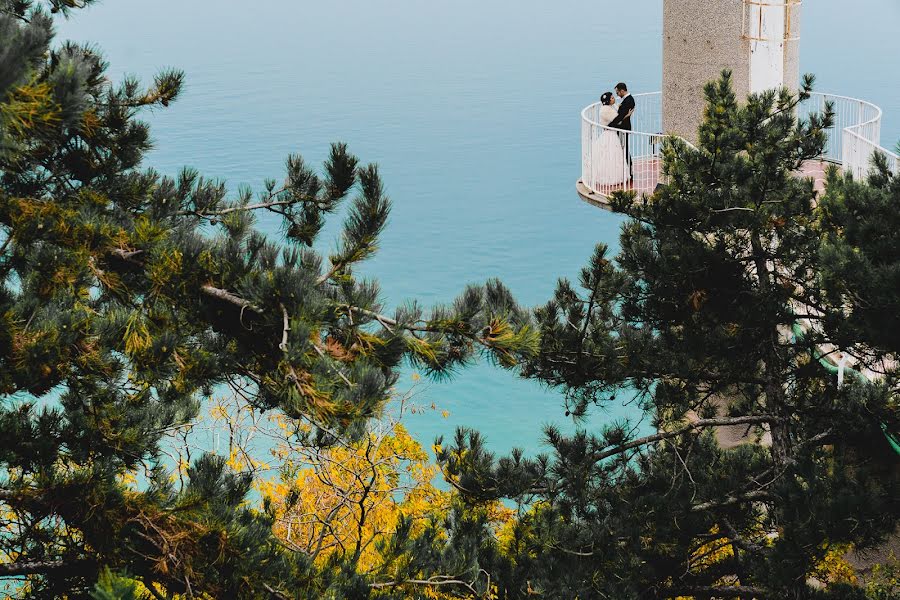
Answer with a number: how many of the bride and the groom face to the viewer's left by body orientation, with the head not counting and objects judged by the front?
1

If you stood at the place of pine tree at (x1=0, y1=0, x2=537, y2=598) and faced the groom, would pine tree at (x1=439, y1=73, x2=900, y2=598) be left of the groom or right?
right

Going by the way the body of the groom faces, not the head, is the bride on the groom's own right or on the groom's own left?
on the groom's own left

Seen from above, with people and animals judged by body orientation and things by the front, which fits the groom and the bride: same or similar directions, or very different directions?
very different directions

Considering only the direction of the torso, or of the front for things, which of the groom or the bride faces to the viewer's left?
the groom

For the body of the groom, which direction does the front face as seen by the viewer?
to the viewer's left

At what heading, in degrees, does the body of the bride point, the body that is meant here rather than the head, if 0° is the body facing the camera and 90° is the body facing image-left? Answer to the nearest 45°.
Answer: approximately 270°

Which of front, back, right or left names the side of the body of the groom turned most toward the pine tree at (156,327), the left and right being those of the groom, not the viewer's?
left

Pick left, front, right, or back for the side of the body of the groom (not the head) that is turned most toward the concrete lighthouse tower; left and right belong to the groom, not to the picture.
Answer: back

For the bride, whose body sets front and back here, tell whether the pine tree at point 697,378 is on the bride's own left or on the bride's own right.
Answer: on the bride's own right
